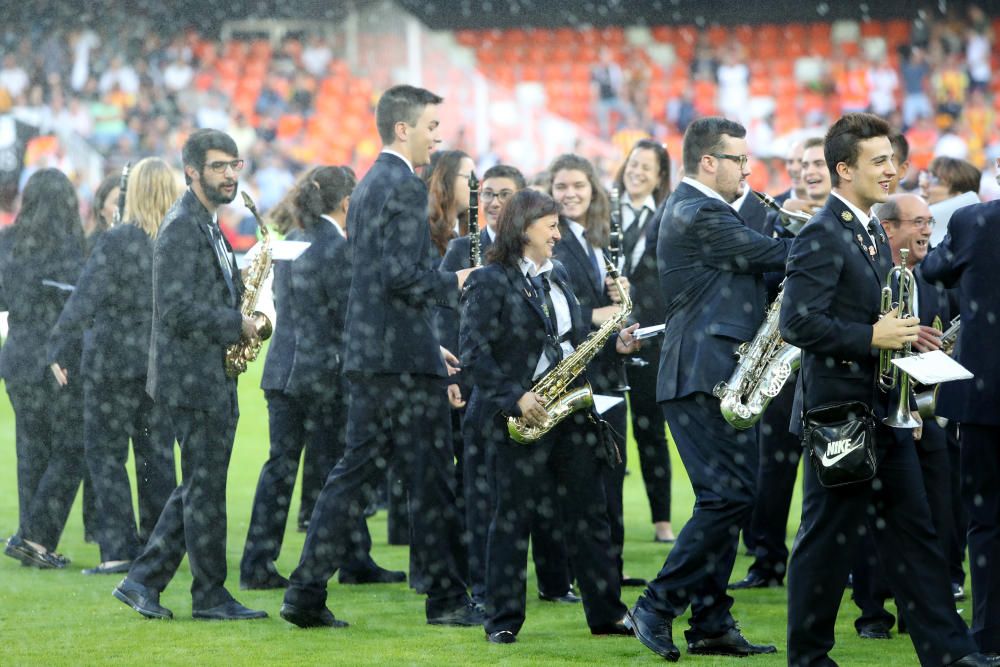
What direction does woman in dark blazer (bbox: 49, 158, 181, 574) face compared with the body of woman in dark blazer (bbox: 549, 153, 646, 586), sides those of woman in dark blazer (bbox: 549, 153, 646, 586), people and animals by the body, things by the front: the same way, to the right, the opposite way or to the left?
to the left

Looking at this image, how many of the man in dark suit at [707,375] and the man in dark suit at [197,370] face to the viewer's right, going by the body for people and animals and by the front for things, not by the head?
2

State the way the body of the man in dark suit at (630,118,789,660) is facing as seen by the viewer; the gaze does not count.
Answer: to the viewer's right

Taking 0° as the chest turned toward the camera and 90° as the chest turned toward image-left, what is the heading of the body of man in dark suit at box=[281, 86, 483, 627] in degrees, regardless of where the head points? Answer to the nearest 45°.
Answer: approximately 270°

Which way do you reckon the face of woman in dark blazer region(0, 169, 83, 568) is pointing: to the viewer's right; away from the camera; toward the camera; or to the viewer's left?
away from the camera

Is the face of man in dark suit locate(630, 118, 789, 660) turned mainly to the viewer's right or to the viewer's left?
to the viewer's right

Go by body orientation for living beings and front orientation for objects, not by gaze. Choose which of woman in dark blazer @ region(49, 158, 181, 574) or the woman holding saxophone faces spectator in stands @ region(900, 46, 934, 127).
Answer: the woman in dark blazer

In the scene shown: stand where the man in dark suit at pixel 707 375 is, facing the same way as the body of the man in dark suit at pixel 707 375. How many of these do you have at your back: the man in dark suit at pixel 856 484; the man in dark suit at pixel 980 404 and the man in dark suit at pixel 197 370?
1

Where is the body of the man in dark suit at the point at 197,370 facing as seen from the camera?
to the viewer's right

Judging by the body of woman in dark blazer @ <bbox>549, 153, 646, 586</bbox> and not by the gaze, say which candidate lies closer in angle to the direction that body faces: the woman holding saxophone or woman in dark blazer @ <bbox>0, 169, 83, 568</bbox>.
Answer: the woman holding saxophone

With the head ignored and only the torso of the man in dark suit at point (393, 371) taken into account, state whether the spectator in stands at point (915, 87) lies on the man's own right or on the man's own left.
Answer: on the man's own left

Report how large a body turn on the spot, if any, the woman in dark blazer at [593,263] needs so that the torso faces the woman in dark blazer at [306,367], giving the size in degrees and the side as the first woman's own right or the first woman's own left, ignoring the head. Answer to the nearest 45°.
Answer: approximately 135° to the first woman's own right

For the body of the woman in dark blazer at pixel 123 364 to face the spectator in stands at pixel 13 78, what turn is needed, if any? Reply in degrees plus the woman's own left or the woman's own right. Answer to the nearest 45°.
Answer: approximately 45° to the woman's own left
